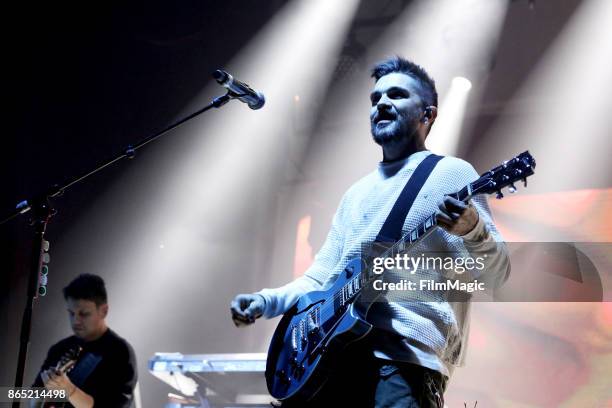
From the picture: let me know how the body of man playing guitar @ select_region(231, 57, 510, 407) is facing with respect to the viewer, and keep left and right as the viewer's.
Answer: facing the viewer and to the left of the viewer

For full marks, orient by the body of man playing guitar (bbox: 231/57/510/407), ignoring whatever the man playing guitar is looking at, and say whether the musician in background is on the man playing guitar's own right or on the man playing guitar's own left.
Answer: on the man playing guitar's own right

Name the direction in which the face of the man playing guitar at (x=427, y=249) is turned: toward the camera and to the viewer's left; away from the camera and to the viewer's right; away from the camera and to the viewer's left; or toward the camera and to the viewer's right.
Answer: toward the camera and to the viewer's left

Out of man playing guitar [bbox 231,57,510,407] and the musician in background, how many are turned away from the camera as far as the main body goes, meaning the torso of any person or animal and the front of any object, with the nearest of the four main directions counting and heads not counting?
0

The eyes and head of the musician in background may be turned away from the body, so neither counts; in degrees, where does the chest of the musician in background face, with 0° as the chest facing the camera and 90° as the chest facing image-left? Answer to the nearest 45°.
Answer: approximately 45°

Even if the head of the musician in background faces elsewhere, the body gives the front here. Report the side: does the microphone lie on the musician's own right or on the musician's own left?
on the musician's own left
